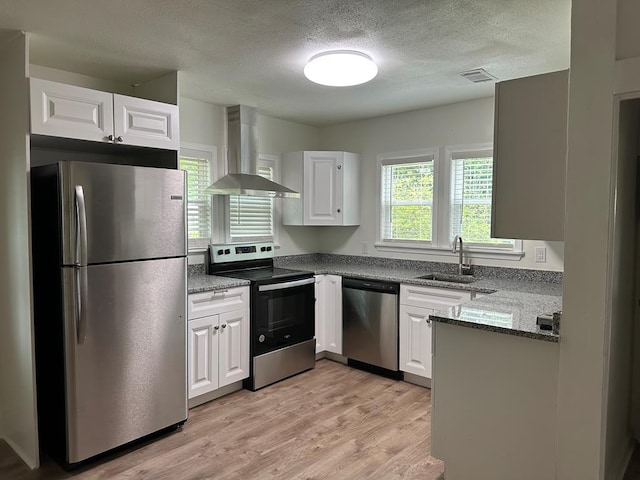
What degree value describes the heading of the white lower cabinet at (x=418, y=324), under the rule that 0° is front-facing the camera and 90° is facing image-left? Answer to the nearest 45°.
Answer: approximately 45°

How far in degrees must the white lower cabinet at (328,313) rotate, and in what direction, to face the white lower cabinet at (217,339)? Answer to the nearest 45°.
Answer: approximately 45° to its right

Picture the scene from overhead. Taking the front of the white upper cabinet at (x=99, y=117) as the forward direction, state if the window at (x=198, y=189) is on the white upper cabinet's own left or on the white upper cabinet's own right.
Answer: on the white upper cabinet's own left

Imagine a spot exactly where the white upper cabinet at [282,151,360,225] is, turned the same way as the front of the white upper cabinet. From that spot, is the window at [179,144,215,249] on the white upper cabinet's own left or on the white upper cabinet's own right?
on the white upper cabinet's own right

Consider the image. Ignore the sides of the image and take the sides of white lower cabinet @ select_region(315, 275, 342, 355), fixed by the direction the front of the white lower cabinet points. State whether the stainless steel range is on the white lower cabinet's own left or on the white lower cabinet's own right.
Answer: on the white lower cabinet's own right

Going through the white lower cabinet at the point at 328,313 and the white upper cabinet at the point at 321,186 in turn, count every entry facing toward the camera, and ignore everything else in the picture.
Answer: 2

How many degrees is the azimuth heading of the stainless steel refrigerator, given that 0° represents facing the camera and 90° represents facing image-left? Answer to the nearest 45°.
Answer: approximately 315°
